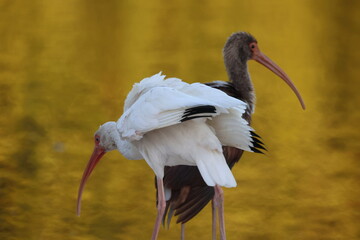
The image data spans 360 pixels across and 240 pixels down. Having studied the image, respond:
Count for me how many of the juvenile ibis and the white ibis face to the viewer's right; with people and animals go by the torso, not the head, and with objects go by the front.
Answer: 1

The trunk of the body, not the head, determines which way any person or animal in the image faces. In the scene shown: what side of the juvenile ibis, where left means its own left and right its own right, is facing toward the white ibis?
right

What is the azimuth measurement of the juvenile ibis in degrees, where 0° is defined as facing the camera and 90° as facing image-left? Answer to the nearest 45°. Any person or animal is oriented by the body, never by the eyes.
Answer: approximately 270°

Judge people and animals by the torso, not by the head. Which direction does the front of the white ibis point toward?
to the viewer's left

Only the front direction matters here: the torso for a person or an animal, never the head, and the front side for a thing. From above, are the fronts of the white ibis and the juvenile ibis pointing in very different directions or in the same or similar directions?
very different directions

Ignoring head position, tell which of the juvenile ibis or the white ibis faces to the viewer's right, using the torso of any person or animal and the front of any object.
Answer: the juvenile ibis
